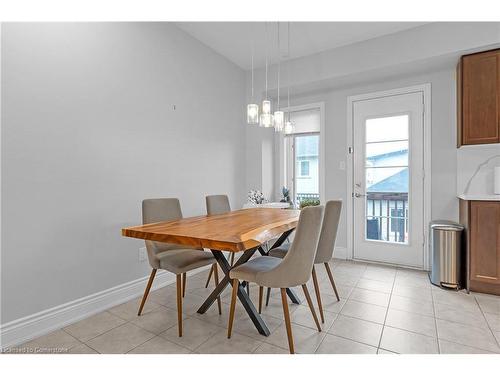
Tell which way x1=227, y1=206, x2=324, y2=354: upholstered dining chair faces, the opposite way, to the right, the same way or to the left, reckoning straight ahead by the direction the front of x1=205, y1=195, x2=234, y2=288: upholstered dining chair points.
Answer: the opposite way

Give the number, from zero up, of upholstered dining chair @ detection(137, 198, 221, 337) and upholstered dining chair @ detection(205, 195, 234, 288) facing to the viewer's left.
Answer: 0

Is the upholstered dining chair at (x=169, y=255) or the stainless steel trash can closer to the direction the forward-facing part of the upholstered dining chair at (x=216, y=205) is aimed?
the stainless steel trash can

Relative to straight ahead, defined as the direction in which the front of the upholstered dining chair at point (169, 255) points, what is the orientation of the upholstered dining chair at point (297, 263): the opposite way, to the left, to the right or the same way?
the opposite way

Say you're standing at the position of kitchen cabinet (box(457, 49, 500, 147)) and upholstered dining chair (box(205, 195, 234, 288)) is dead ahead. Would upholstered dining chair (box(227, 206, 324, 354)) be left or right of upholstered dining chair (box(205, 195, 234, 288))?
left

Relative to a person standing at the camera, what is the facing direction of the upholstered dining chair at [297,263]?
facing away from the viewer and to the left of the viewer

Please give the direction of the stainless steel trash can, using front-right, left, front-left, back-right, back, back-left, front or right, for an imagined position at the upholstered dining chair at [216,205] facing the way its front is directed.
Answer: front-left

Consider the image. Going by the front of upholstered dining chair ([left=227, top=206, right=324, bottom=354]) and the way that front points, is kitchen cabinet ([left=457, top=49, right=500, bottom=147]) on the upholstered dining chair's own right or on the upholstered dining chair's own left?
on the upholstered dining chair's own right

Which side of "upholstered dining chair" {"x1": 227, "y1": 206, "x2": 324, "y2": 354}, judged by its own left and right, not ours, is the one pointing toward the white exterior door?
right

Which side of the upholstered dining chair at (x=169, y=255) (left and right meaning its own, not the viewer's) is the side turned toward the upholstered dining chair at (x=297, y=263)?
front

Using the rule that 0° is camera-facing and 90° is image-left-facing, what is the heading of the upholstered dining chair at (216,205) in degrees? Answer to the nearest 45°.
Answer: approximately 315°
